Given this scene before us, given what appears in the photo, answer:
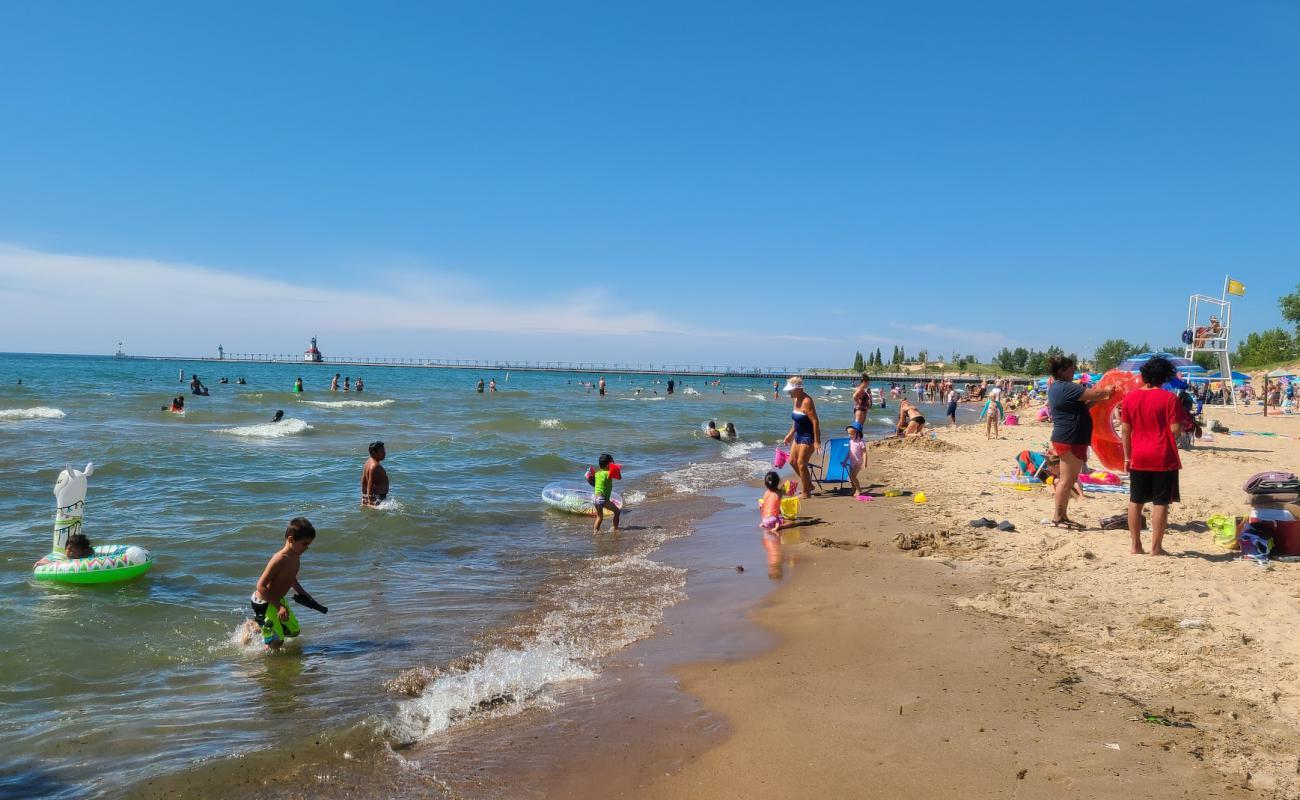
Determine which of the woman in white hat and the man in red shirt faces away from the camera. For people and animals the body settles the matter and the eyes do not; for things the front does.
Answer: the man in red shirt

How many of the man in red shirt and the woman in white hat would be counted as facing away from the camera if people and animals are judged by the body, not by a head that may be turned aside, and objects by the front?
1

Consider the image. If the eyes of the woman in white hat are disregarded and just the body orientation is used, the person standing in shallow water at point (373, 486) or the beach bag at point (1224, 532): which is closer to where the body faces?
the person standing in shallow water

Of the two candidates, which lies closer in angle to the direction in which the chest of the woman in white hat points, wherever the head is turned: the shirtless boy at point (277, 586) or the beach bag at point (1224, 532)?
the shirtless boy

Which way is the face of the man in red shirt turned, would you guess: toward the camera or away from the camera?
away from the camera

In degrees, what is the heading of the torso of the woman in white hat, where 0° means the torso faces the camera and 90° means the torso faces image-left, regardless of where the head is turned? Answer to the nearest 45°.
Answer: approximately 45°

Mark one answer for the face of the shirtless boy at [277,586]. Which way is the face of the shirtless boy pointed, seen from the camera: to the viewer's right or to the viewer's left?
to the viewer's right

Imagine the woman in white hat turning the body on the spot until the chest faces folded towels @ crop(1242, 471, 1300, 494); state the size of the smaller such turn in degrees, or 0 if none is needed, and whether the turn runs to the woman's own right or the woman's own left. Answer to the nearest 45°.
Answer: approximately 90° to the woman's own left

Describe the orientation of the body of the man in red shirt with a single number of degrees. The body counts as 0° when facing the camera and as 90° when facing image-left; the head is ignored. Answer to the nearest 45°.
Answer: approximately 180°

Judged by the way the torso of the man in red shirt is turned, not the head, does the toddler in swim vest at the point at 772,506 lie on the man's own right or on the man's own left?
on the man's own left
